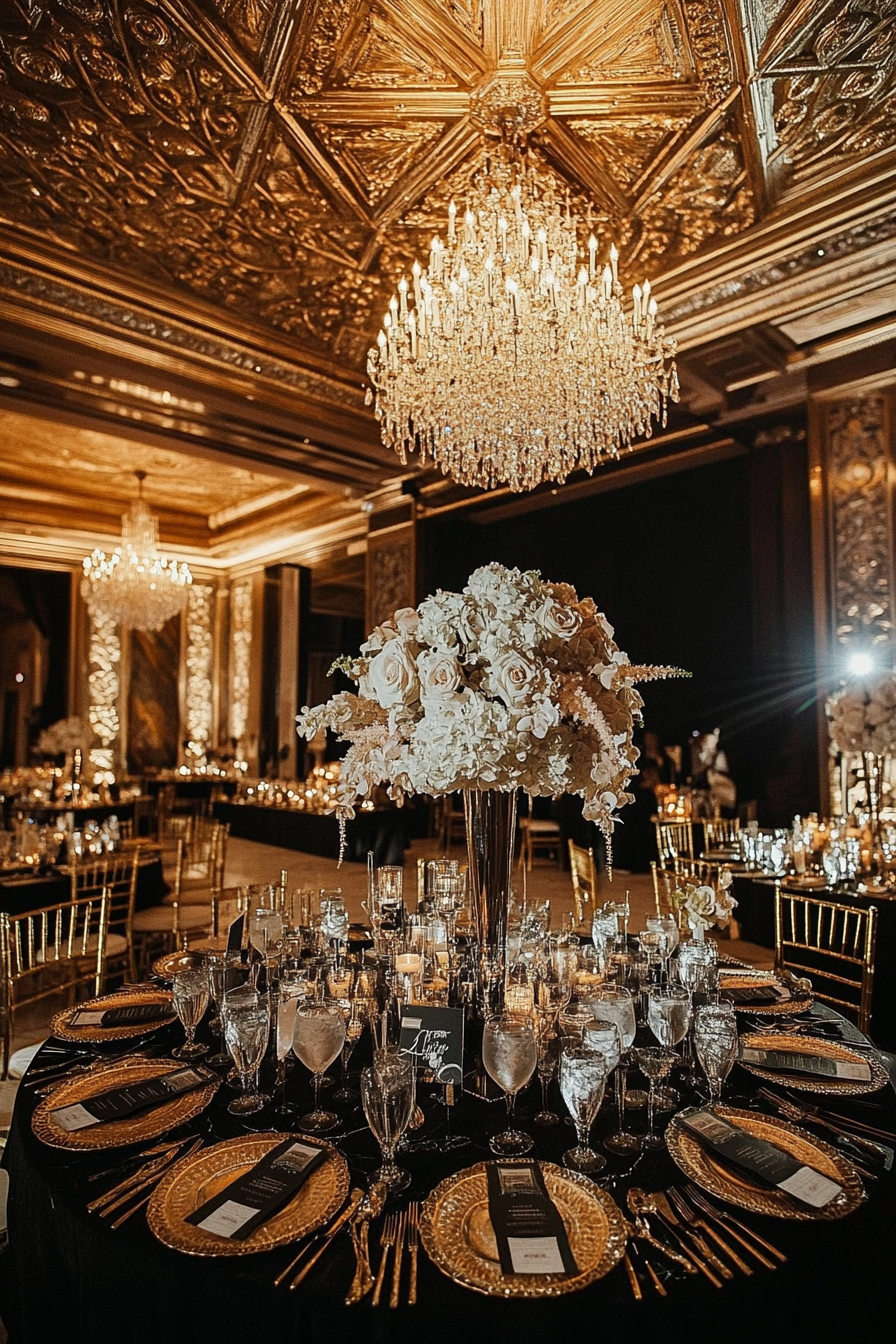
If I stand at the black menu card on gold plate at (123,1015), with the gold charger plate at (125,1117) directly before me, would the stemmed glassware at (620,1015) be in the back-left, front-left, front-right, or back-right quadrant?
front-left

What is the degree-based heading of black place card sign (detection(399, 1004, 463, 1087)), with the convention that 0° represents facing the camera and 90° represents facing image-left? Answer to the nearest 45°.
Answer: approximately 0°

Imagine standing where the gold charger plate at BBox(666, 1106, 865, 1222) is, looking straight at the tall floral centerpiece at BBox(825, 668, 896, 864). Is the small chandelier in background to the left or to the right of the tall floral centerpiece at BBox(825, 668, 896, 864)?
left

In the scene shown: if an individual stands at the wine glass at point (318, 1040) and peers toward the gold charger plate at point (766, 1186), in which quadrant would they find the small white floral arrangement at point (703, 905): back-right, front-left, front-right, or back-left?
front-left

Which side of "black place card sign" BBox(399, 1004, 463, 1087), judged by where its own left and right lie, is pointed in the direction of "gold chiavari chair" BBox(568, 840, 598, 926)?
back

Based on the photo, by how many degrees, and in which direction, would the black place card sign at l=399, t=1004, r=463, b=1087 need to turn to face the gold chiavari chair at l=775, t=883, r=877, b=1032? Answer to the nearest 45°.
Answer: approximately 135° to its left
